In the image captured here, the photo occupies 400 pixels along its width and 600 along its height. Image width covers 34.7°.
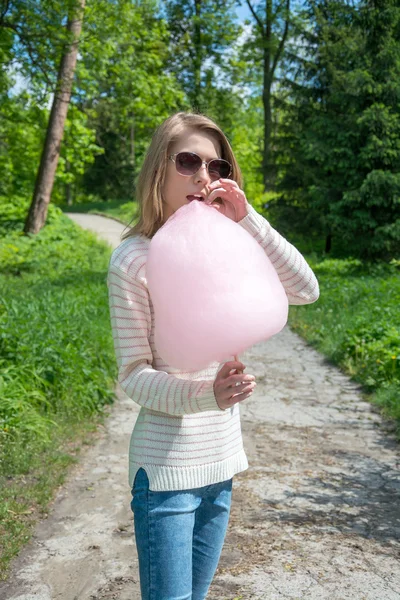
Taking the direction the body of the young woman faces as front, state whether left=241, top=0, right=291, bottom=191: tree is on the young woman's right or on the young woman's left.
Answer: on the young woman's left

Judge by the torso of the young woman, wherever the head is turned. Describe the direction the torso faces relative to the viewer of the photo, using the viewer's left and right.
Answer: facing the viewer and to the right of the viewer

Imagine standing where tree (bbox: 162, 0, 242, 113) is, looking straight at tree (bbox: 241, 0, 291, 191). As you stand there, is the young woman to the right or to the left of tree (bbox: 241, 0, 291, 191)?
right

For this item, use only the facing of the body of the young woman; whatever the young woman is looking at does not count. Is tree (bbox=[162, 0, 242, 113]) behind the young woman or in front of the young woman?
behind
